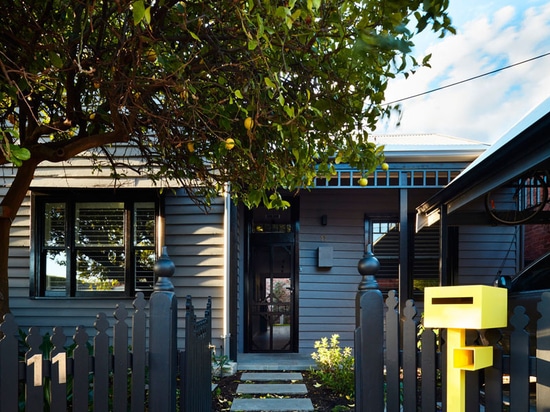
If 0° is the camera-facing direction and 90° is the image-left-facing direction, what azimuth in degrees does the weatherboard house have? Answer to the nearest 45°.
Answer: approximately 0°

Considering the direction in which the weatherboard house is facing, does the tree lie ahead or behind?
ahead

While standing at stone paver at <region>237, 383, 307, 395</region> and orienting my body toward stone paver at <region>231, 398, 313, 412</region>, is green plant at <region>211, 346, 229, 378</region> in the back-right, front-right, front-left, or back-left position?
back-right

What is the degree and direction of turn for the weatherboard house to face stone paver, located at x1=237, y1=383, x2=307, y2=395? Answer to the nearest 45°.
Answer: approximately 45° to its left

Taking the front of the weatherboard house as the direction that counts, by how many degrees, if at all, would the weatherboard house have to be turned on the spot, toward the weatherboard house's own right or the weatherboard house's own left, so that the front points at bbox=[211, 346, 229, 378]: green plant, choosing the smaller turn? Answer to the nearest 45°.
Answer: approximately 45° to the weatherboard house's own left
